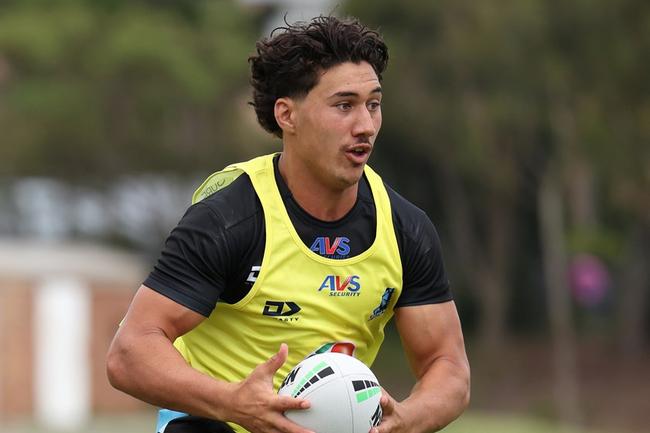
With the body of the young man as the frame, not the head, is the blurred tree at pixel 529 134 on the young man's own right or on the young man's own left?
on the young man's own left

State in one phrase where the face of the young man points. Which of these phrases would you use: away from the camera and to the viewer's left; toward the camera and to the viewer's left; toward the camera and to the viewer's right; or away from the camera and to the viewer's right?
toward the camera and to the viewer's right

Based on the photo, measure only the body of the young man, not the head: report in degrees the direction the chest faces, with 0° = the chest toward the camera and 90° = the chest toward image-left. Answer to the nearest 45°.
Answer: approximately 315°

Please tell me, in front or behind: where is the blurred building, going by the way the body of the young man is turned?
behind

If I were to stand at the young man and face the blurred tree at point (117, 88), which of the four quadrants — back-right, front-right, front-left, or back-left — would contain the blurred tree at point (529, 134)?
front-right

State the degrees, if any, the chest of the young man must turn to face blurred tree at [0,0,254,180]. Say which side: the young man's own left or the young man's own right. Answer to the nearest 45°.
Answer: approximately 135° to the young man's own left
